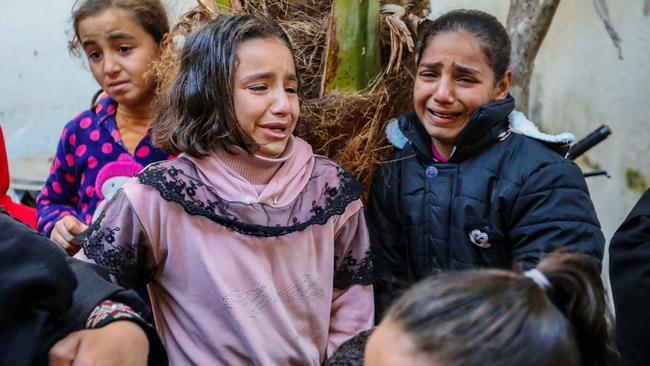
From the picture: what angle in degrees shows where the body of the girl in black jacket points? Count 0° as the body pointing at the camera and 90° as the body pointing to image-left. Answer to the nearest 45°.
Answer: approximately 45°

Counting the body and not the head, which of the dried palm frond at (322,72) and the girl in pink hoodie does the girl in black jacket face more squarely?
the girl in pink hoodie

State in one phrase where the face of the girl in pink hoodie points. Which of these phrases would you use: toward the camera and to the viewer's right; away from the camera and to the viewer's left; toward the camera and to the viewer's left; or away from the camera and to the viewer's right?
toward the camera and to the viewer's right

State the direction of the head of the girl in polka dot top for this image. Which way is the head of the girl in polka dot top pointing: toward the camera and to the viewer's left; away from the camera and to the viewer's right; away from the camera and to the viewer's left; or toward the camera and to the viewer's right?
toward the camera and to the viewer's right

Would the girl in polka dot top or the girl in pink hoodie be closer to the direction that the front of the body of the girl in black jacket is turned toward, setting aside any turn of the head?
the girl in pink hoodie

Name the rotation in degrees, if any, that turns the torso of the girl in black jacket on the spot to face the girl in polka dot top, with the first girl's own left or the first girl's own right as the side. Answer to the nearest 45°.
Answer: approximately 45° to the first girl's own right
